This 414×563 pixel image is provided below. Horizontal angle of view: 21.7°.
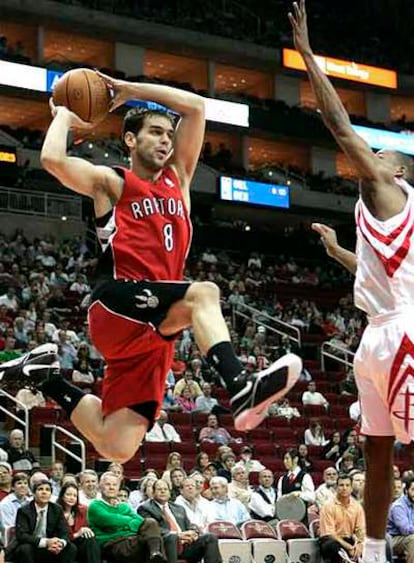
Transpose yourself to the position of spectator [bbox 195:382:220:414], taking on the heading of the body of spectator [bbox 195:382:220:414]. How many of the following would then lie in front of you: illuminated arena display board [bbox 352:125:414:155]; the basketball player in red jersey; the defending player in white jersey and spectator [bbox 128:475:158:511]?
3

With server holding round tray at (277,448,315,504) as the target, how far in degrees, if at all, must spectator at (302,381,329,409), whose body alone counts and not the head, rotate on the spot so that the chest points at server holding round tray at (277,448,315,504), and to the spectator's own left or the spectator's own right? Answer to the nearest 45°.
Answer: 0° — they already face them

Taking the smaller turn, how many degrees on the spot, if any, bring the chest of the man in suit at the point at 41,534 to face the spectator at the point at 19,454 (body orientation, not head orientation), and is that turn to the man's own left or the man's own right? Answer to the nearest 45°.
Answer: approximately 180°

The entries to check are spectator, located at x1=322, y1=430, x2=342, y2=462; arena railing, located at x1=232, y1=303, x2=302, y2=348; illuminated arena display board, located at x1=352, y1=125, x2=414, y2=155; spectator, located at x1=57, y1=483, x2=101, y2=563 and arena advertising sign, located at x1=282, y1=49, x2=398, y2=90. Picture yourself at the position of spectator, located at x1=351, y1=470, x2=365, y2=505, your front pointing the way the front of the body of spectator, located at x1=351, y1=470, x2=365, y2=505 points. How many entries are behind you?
4

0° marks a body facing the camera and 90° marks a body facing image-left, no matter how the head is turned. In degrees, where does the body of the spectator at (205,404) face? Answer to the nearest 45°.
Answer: approximately 0°

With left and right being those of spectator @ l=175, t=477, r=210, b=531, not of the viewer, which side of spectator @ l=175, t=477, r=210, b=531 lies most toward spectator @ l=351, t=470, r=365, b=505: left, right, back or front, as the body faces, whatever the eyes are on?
left

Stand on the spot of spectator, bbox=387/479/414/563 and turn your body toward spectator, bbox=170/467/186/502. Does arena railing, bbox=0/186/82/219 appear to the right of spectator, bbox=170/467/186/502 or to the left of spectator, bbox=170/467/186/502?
right

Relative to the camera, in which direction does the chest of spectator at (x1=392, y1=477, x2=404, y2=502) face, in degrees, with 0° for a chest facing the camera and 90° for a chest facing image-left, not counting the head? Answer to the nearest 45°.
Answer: approximately 0°

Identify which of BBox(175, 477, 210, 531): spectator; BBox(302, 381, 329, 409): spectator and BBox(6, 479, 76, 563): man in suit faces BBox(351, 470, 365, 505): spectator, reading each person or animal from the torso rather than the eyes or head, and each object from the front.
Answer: BBox(302, 381, 329, 409): spectator
